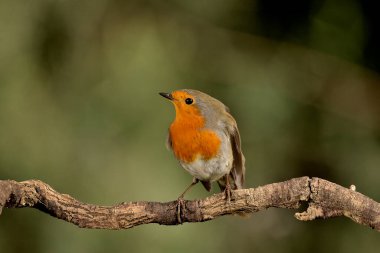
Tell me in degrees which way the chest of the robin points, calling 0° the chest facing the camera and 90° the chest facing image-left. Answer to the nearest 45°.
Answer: approximately 45°
